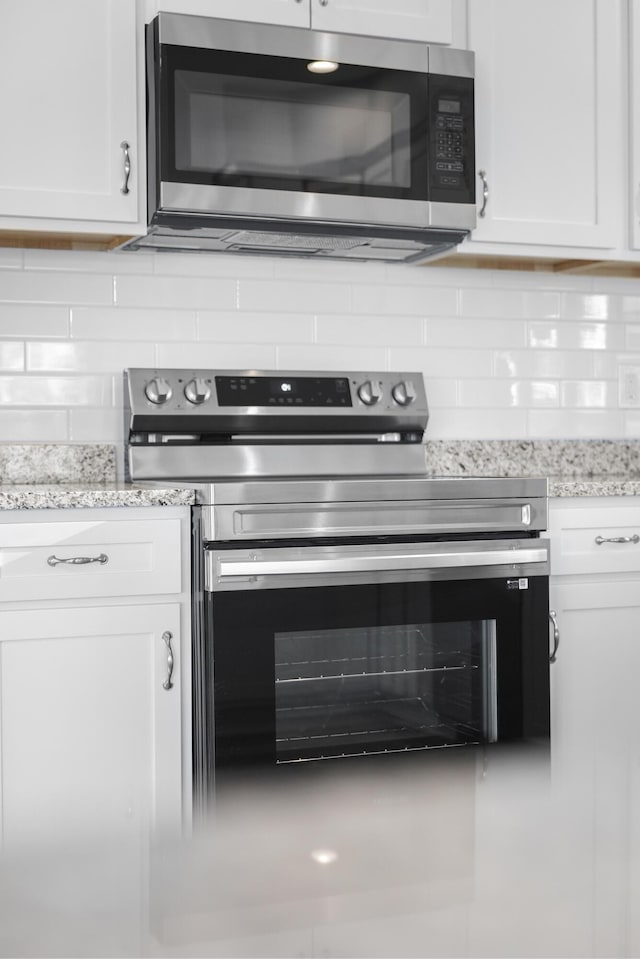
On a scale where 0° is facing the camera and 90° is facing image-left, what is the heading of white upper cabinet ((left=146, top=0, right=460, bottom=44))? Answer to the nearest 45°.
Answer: approximately 0°

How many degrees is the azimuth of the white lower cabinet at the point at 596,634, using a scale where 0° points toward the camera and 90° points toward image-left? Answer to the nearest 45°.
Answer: approximately 0°
